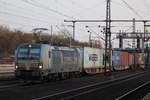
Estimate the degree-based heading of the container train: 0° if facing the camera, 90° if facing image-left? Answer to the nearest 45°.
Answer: approximately 45°
